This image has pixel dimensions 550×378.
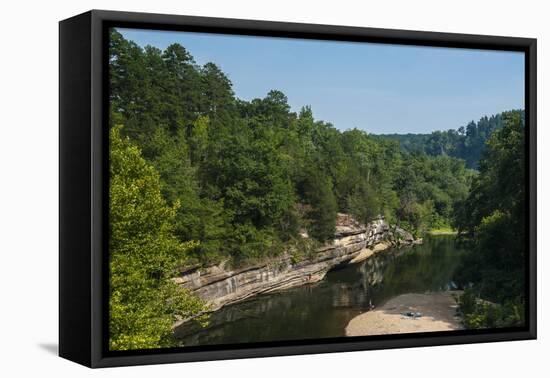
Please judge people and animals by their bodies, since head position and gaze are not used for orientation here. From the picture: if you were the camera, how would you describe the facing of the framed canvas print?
facing the viewer and to the right of the viewer
